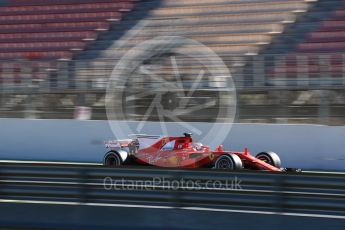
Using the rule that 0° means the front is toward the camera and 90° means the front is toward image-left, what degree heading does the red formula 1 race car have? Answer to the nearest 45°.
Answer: approximately 315°
